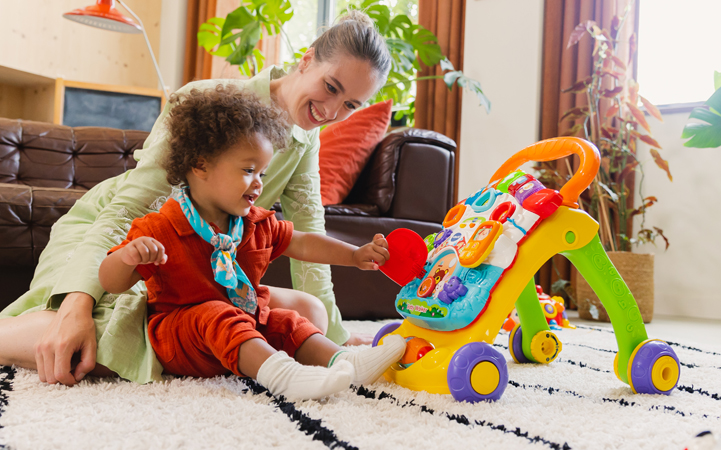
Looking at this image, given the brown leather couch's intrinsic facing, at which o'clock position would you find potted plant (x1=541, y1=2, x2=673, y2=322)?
The potted plant is roughly at 9 o'clock from the brown leather couch.

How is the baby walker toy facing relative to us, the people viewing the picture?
facing the viewer and to the left of the viewer

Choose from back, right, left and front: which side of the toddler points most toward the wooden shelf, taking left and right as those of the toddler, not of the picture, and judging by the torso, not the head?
back

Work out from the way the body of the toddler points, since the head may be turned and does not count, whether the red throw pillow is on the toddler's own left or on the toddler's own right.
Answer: on the toddler's own left

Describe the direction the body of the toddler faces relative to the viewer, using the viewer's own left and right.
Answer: facing the viewer and to the right of the viewer

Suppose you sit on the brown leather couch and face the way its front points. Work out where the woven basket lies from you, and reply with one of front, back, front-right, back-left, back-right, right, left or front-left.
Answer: left

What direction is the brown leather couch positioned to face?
toward the camera

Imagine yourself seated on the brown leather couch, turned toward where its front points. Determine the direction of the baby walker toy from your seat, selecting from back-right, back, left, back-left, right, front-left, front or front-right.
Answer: front

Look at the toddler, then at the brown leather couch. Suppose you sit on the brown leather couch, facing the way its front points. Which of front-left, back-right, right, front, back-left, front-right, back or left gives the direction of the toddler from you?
front

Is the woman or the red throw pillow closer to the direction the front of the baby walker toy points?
the woman

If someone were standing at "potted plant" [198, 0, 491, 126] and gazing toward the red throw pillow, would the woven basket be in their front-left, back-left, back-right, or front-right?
front-left
